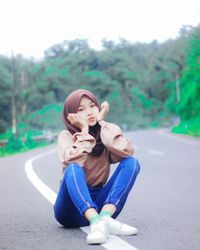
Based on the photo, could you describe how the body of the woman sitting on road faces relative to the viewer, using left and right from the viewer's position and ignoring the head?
facing the viewer and to the right of the viewer
